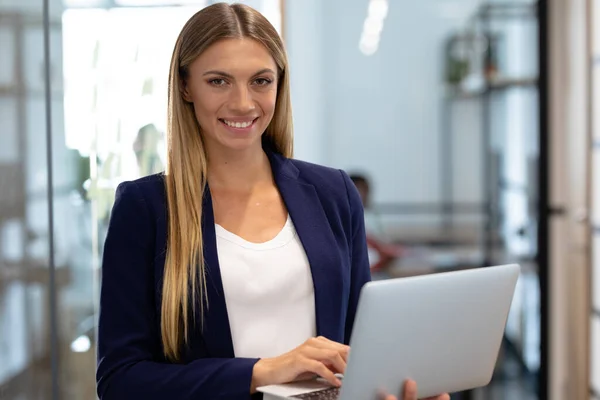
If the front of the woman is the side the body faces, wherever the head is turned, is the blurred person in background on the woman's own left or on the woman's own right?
on the woman's own left

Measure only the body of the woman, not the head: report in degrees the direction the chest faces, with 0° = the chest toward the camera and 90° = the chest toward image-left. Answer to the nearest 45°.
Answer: approximately 315°
